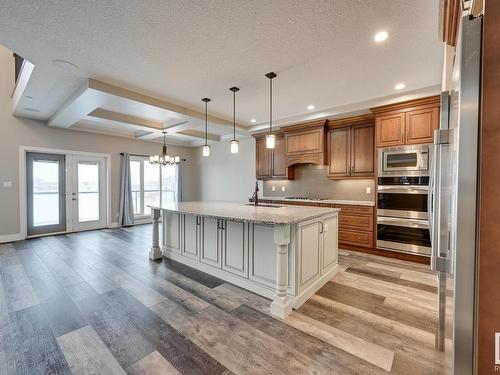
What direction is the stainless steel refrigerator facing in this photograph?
to the viewer's left

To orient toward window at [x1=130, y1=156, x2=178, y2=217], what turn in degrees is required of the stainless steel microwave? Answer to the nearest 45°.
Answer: approximately 90° to its right

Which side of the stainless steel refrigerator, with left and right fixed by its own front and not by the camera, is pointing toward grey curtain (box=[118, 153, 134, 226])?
front

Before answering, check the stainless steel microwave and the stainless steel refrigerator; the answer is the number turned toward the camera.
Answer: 1

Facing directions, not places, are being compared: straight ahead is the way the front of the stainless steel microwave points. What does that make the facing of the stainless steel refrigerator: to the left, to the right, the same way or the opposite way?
to the right

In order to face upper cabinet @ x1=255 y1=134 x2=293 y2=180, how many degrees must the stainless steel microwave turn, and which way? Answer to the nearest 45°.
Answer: approximately 90° to its right

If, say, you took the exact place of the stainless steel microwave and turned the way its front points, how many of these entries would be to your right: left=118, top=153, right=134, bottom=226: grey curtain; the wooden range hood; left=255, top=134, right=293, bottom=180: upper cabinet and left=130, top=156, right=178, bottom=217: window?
4

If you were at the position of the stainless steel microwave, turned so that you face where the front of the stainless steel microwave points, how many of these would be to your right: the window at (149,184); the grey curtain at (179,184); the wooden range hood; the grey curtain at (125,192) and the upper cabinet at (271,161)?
5

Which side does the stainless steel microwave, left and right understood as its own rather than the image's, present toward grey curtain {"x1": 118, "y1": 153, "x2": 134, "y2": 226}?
right

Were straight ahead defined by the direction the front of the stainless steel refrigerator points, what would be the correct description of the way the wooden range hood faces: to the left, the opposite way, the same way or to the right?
to the left
